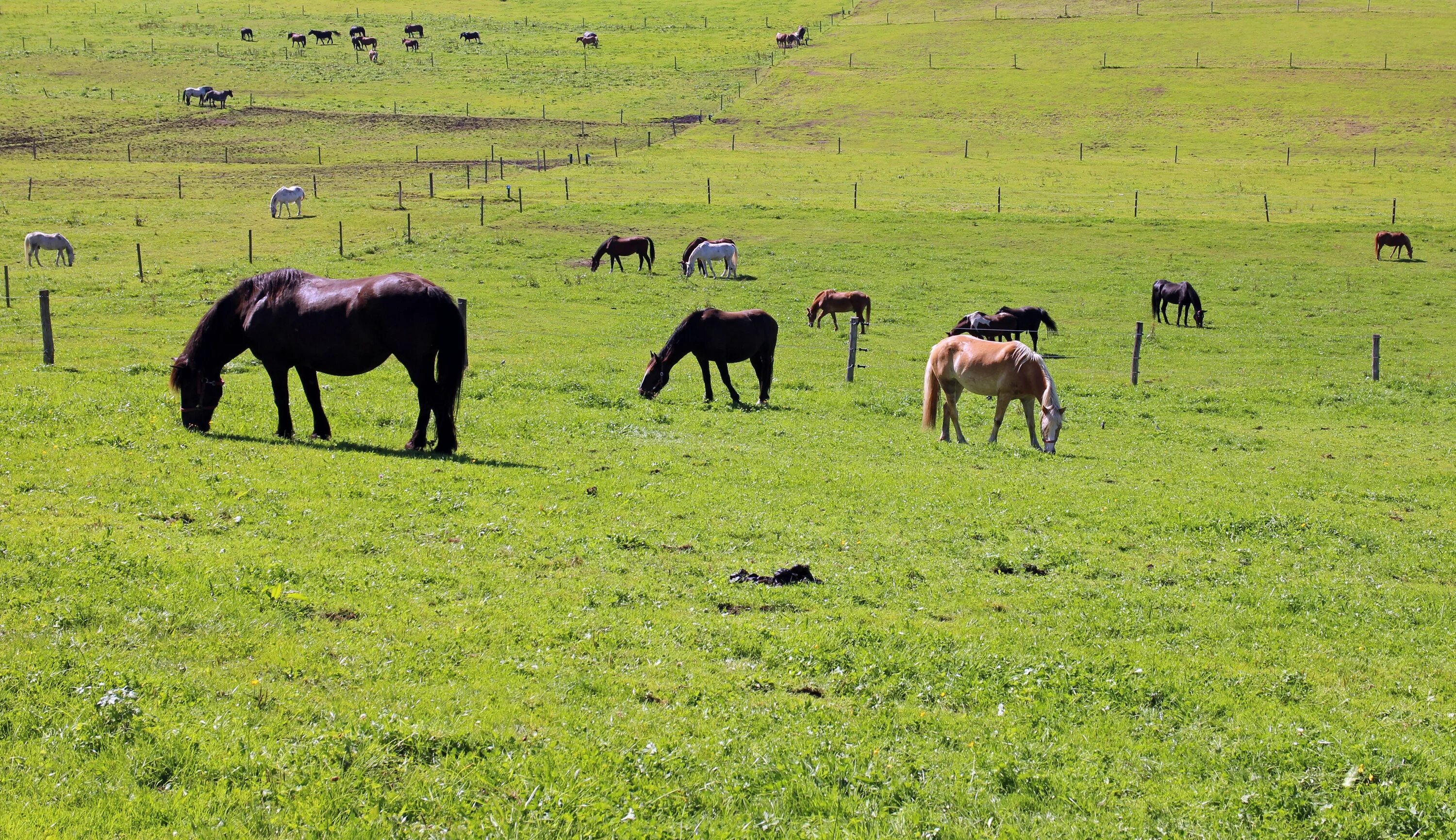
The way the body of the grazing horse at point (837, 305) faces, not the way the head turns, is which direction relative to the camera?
to the viewer's left

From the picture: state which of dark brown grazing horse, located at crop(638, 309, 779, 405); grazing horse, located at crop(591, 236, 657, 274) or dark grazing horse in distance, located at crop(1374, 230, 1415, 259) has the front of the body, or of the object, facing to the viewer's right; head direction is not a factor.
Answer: the dark grazing horse in distance

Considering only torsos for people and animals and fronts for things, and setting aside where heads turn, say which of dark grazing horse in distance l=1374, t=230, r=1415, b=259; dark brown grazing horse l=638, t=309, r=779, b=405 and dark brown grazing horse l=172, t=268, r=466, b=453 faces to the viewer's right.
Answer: the dark grazing horse in distance

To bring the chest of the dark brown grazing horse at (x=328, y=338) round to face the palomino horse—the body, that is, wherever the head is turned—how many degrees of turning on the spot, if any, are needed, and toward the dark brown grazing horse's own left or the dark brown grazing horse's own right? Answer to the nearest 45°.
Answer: approximately 180°

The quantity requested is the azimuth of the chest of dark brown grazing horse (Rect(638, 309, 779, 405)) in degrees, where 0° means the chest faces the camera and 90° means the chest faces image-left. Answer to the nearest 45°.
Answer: approximately 90°

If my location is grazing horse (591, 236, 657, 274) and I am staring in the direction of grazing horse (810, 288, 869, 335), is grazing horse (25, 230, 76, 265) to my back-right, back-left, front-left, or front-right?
back-right

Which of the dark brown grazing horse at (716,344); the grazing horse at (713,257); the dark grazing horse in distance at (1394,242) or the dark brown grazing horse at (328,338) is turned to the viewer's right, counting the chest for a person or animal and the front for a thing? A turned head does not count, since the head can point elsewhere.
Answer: the dark grazing horse in distance

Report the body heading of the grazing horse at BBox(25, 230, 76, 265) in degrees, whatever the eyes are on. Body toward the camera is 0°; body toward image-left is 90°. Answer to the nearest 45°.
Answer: approximately 270°

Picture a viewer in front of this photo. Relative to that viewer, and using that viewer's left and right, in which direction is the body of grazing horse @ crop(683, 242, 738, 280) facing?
facing to the left of the viewer

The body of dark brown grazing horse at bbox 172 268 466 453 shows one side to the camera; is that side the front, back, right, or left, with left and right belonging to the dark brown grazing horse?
left

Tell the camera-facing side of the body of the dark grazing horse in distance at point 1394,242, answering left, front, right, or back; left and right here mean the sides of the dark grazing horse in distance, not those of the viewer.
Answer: right

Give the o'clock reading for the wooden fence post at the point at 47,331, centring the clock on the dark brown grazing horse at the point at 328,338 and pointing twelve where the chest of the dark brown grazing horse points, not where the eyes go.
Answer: The wooden fence post is roughly at 2 o'clock from the dark brown grazing horse.

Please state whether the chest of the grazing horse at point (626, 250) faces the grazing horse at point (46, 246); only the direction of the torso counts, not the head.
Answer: yes

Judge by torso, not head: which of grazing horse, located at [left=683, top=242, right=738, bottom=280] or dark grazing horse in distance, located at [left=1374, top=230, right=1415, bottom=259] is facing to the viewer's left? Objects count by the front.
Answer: the grazing horse
